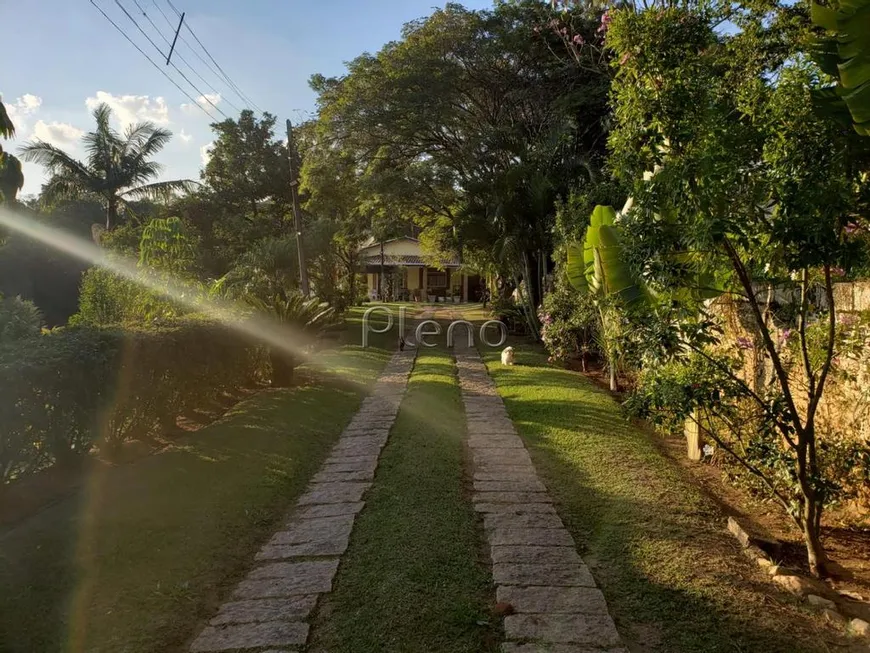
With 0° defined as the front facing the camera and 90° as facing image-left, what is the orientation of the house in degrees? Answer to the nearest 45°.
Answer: approximately 0°

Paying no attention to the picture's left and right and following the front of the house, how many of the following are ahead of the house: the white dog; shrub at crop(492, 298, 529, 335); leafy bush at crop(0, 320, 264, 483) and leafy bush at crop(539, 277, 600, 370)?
4

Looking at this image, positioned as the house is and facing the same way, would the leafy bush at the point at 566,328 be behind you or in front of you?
in front

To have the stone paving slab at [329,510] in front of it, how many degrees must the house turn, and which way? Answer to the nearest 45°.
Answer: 0° — it already faces it

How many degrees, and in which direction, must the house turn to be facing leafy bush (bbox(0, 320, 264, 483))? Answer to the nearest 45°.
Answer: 0° — it already faces it

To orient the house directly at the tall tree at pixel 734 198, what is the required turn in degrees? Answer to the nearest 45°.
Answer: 0° — it already faces it

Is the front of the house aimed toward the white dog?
yes

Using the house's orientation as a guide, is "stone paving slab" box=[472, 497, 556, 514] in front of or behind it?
in front
